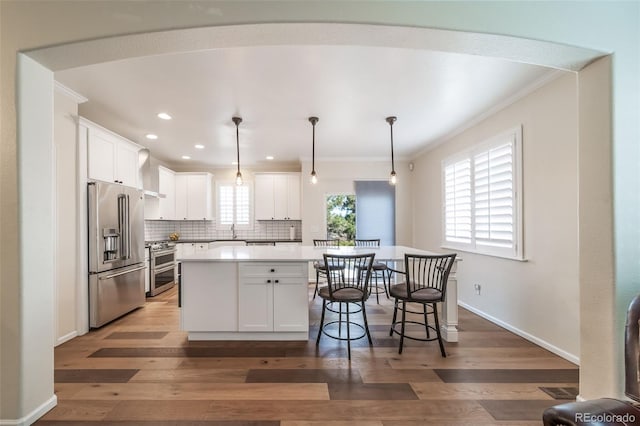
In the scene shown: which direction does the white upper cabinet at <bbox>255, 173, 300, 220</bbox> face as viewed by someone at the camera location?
facing the viewer

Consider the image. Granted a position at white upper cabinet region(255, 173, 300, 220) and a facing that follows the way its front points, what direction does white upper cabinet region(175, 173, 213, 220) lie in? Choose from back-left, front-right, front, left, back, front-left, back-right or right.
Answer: right

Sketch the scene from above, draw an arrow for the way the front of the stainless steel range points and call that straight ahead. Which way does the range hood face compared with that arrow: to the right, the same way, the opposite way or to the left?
the same way

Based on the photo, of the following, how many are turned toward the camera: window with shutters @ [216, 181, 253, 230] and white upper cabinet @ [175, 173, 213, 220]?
2

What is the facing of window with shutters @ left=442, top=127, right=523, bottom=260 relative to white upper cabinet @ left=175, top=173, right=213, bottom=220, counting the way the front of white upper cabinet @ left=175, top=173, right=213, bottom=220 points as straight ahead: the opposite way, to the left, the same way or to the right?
to the right

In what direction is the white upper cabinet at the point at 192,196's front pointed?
toward the camera

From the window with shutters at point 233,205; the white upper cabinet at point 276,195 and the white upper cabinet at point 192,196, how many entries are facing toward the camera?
3

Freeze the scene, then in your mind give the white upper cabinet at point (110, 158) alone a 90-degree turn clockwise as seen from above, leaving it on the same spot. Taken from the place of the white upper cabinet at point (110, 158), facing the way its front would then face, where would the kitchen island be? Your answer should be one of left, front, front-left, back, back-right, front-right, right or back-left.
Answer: left

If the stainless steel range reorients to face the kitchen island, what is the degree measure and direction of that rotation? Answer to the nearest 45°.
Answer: approximately 45° to its right

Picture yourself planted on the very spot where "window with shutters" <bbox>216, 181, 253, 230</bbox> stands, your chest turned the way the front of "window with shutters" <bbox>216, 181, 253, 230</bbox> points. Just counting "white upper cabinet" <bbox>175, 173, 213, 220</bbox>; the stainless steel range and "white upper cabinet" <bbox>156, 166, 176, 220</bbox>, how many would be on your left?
0

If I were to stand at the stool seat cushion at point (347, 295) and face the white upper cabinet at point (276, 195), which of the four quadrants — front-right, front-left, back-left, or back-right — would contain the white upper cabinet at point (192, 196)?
front-left

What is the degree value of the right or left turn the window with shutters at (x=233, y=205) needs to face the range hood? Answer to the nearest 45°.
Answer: approximately 45° to its right

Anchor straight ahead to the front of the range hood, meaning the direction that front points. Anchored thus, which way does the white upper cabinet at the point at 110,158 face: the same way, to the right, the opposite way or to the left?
the same way

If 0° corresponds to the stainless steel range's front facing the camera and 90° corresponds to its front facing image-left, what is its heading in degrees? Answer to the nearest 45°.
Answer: approximately 315°

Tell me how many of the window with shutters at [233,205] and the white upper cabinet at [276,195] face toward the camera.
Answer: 2
